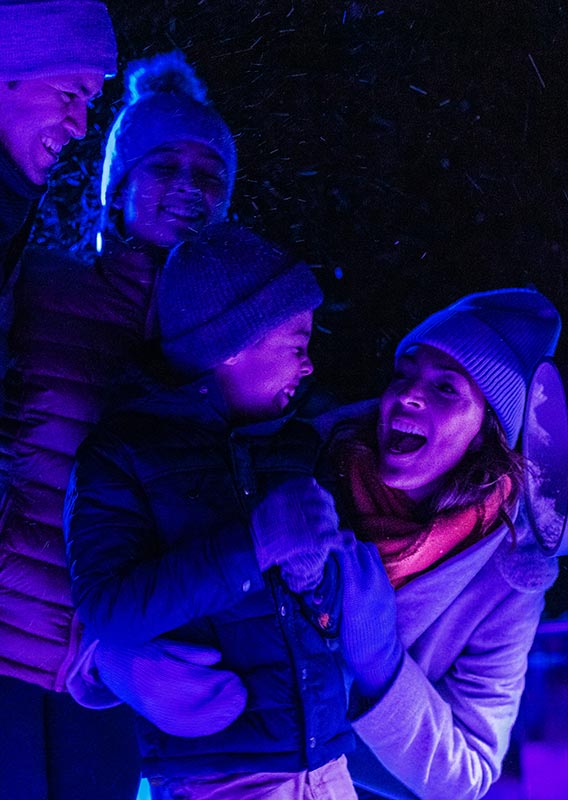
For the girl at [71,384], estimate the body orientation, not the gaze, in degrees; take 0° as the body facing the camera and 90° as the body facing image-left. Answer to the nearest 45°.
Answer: approximately 315°

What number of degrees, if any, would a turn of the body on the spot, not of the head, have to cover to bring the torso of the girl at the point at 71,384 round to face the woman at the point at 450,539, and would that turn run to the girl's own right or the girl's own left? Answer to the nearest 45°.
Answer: approximately 45° to the girl's own left

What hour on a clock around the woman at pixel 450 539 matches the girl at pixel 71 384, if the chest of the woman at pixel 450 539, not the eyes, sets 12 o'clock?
the girl at pixel 71 384 is roughly at 1 o'clock from the woman at pixel 450 539.

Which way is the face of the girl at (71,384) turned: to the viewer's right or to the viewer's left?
to the viewer's right

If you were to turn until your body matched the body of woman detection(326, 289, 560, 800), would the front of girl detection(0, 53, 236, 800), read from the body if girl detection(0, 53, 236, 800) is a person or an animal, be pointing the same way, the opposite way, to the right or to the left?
to the left
